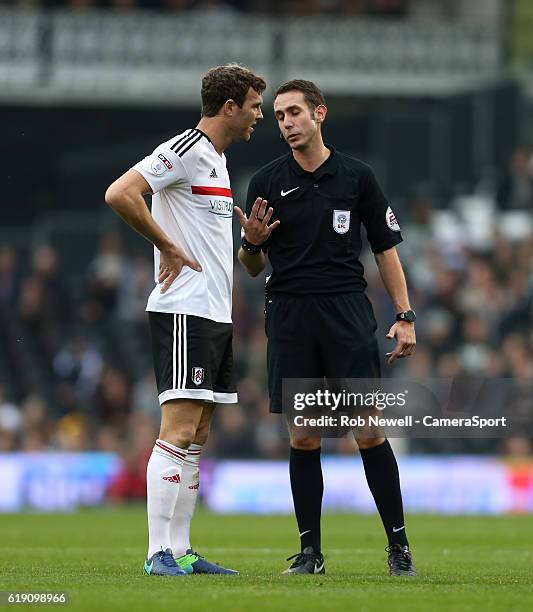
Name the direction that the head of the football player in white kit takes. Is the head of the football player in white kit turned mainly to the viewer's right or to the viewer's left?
to the viewer's right

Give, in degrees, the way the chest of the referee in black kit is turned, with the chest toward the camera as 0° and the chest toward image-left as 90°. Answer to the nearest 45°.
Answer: approximately 0°

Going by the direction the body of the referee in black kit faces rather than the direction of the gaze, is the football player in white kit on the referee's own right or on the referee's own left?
on the referee's own right

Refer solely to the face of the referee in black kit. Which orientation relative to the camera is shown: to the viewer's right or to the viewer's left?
to the viewer's left
